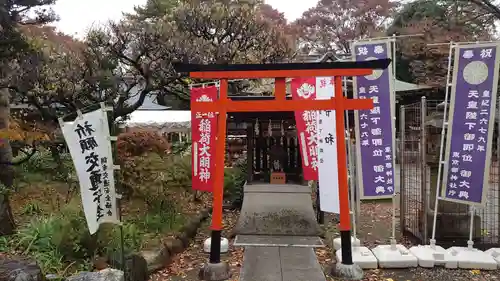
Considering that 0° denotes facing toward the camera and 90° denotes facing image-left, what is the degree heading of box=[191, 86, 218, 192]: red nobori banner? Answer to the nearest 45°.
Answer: approximately 0°

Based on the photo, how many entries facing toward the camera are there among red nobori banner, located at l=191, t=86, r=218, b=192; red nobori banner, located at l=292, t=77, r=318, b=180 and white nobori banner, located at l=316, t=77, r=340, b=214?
3

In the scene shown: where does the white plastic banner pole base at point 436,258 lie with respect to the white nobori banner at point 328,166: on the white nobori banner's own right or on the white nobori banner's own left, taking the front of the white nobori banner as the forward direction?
on the white nobori banner's own left

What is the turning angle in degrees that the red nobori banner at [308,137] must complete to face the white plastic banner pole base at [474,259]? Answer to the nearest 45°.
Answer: approximately 45° to its left

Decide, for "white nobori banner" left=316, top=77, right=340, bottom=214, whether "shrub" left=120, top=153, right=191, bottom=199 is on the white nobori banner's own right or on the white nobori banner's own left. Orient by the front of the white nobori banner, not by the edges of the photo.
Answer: on the white nobori banner's own right

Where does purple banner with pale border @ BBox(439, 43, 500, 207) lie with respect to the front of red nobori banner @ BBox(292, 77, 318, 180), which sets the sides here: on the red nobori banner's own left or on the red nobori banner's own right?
on the red nobori banner's own left

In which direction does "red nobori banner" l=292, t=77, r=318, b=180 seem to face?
toward the camera

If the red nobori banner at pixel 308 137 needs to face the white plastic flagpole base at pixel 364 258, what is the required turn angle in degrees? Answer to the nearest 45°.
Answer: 0° — it already faces it

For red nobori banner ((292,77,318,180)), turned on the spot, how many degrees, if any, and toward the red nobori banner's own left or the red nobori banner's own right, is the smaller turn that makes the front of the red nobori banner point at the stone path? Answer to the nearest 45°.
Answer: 0° — it already faces it

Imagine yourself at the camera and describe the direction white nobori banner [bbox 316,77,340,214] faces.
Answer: facing the viewer

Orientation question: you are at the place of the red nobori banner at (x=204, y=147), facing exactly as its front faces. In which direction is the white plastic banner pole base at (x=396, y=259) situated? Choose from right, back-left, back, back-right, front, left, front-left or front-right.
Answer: front-left

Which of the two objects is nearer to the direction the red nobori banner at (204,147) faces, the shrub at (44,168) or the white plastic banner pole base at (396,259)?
the white plastic banner pole base

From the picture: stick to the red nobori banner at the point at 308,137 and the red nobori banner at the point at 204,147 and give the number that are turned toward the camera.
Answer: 2

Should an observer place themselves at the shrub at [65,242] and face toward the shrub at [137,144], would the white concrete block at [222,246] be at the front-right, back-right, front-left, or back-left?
front-right

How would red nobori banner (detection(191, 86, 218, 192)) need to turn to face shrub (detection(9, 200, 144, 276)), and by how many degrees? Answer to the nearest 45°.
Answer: approximately 45° to its right

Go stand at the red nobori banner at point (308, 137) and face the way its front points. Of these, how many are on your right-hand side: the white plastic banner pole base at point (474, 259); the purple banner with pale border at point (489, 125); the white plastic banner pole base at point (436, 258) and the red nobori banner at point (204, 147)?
1

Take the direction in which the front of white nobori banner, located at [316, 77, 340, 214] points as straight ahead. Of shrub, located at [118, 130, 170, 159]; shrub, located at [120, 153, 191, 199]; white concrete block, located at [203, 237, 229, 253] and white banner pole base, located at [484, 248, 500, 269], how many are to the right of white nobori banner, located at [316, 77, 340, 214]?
3
